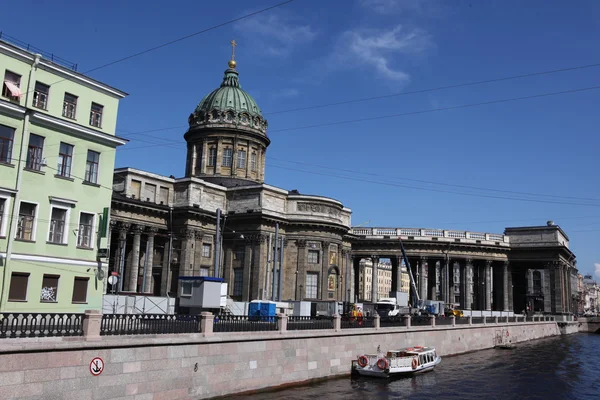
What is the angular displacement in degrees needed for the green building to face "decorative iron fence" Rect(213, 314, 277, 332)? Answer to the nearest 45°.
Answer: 0° — it already faces it

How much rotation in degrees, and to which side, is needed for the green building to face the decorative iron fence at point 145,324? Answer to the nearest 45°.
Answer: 0° — it already faces it

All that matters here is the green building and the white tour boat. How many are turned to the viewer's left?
0

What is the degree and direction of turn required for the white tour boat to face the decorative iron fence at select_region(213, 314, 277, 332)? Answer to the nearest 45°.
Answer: approximately 180°

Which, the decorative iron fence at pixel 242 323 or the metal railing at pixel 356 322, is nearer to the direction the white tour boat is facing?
the metal railing

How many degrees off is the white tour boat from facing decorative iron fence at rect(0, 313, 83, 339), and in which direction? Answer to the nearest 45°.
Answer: approximately 180°

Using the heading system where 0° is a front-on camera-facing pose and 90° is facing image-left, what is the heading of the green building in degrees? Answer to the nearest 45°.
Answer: approximately 315°

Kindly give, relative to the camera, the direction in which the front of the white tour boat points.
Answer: facing away from the viewer and to the right of the viewer

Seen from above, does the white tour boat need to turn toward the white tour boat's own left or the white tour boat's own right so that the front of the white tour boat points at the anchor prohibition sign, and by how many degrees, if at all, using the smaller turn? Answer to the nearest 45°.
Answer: approximately 180°

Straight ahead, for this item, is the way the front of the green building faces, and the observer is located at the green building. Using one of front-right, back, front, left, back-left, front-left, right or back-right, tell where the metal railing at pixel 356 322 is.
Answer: front-left
